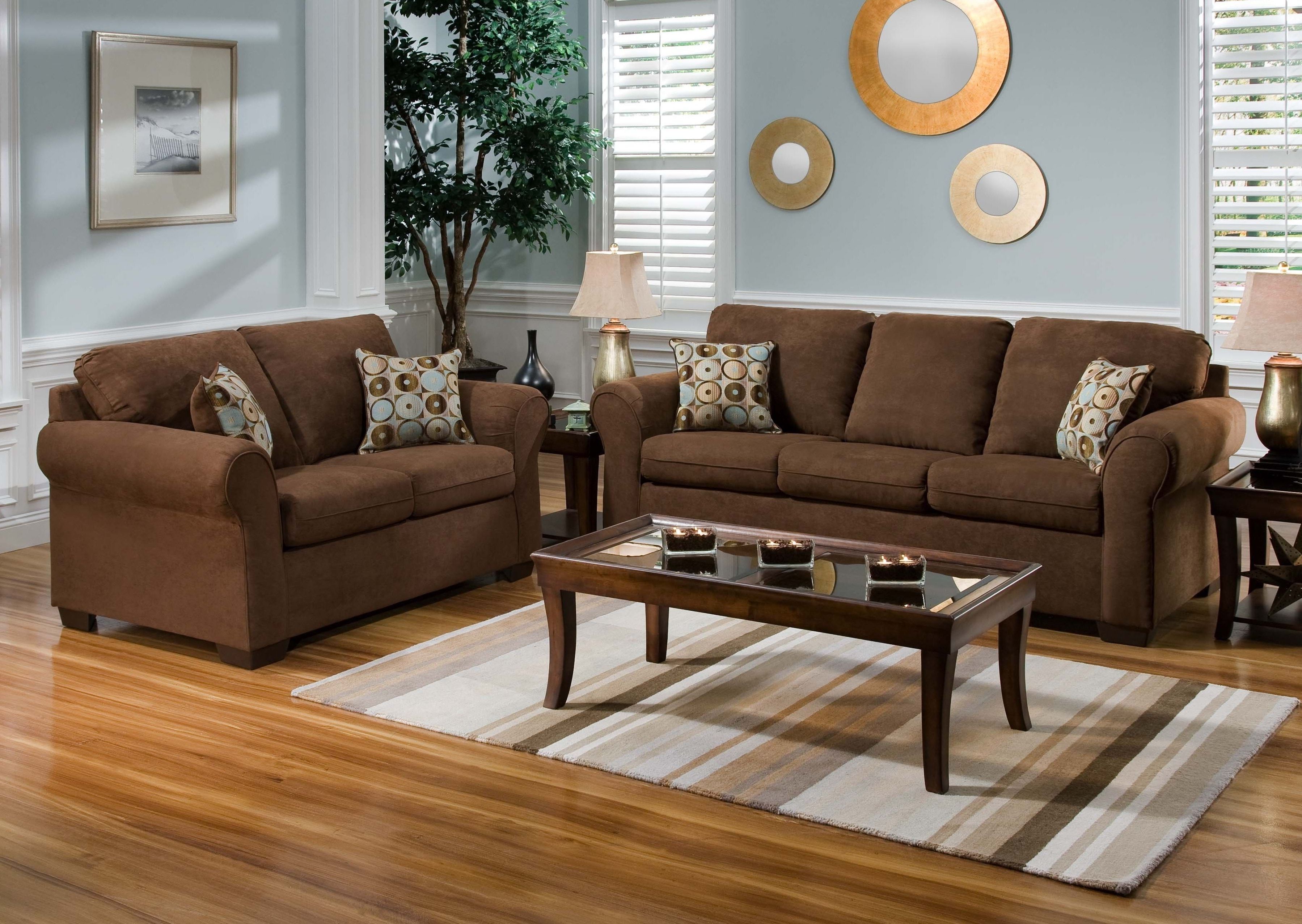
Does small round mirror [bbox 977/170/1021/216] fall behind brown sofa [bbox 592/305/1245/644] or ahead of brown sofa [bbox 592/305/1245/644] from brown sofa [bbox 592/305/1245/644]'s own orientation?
behind

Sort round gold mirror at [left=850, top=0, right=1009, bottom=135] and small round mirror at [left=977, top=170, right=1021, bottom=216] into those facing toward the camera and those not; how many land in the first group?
2

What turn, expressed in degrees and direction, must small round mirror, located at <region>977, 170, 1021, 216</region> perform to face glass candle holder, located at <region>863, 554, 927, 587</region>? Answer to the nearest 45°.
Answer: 0° — it already faces it

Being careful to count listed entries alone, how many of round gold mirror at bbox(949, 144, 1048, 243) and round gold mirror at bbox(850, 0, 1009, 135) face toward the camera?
2

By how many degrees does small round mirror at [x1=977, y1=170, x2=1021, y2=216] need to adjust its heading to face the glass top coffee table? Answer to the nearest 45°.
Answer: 0° — it already faces it

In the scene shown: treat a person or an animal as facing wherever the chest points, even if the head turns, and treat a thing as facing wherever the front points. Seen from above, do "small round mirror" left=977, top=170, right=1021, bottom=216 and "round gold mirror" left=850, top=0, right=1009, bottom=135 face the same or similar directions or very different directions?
same or similar directions

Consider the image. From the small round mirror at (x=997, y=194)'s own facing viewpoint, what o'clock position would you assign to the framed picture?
The framed picture is roughly at 2 o'clock from the small round mirror.

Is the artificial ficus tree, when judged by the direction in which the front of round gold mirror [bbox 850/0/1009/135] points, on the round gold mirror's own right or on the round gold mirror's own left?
on the round gold mirror's own right

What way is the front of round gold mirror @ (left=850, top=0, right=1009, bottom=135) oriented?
toward the camera

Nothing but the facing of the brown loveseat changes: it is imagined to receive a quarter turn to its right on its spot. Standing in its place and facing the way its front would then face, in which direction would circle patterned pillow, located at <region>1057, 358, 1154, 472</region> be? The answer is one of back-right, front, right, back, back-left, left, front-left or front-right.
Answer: back-left
